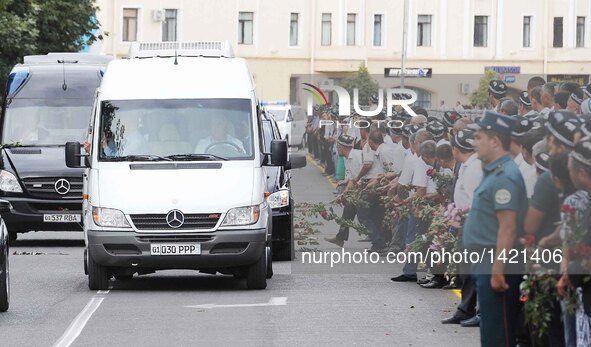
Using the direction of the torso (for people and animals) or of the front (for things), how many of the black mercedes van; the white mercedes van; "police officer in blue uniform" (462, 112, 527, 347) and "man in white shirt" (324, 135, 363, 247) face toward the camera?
2

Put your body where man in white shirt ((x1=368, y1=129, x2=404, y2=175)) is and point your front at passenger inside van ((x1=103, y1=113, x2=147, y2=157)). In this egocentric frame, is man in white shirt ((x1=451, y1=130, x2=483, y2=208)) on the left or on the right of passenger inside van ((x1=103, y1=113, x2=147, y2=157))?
left

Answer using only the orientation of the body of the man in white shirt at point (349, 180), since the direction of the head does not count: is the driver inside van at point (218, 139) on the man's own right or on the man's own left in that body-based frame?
on the man's own left

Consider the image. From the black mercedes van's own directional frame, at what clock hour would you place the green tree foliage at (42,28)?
The green tree foliage is roughly at 6 o'clock from the black mercedes van.

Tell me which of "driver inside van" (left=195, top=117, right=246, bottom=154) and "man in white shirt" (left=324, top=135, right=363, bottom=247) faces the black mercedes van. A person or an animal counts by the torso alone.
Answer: the man in white shirt

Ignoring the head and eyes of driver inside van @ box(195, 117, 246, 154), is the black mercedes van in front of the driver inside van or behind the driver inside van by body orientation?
behind

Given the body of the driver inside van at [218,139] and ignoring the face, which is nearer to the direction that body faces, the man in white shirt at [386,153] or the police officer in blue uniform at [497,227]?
the police officer in blue uniform

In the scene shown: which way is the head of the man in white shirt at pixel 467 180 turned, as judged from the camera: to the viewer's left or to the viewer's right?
to the viewer's left

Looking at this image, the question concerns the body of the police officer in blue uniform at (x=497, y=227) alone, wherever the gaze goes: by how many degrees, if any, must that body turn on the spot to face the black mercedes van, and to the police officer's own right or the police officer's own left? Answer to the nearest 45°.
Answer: approximately 45° to the police officer's own right

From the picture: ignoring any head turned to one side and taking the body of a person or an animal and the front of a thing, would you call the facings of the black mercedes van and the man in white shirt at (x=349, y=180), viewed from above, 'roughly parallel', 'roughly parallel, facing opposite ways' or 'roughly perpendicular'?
roughly perpendicular

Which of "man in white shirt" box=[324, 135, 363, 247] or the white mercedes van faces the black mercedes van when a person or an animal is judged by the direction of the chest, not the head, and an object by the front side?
the man in white shirt

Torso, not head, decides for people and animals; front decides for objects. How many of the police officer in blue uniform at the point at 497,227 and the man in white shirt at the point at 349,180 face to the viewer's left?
2
